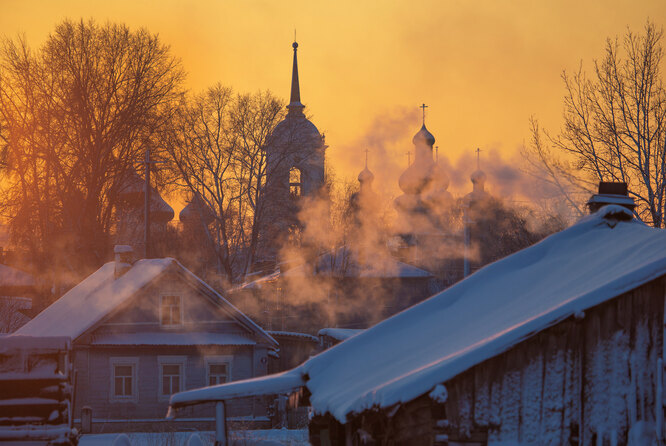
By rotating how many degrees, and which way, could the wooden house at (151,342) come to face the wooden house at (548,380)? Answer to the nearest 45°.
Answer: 0° — it already faces it

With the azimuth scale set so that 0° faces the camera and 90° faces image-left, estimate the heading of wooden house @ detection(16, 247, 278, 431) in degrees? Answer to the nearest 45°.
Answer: approximately 0°
